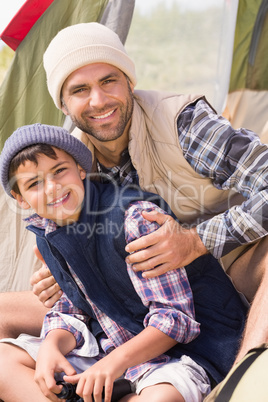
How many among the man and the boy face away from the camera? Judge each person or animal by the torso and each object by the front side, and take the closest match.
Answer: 0

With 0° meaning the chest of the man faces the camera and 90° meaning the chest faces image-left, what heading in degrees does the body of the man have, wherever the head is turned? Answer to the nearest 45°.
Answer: approximately 45°

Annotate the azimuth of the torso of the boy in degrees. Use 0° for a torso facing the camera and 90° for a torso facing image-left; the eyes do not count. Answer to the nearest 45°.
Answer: approximately 45°
